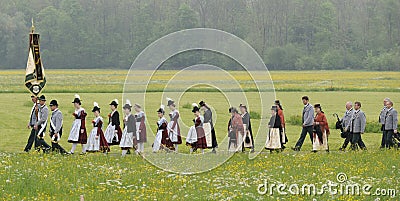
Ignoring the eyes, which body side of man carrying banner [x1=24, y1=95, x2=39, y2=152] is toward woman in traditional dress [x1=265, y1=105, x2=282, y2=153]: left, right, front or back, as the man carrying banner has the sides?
back

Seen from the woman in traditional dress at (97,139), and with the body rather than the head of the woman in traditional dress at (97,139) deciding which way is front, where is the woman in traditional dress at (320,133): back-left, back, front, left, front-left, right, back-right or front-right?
back

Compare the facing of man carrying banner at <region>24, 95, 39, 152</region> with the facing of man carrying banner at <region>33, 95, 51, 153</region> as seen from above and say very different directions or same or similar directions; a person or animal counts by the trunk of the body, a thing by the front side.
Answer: same or similar directions

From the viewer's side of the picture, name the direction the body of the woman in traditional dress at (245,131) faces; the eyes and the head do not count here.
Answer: to the viewer's left

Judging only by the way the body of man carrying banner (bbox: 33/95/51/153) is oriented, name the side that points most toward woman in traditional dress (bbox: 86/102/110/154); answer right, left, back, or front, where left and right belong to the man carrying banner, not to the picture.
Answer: back

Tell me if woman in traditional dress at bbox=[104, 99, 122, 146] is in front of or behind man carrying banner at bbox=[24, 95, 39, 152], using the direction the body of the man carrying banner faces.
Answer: behind

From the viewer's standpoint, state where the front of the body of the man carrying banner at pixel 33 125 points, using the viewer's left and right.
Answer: facing to the left of the viewer

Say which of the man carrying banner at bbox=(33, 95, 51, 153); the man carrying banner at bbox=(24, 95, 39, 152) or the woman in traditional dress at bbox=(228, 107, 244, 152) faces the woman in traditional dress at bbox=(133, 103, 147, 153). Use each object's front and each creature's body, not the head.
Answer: the woman in traditional dress at bbox=(228, 107, 244, 152)

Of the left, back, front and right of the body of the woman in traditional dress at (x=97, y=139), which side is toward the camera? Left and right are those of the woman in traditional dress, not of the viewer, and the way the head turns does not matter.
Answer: left

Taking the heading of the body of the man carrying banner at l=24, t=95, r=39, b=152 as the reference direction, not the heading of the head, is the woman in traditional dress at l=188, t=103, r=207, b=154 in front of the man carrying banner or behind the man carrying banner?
behind

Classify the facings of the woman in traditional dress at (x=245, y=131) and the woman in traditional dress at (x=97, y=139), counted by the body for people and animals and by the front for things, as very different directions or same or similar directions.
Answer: same or similar directions

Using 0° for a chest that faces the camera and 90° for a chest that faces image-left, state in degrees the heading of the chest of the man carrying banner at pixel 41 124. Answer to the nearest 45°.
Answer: approximately 90°

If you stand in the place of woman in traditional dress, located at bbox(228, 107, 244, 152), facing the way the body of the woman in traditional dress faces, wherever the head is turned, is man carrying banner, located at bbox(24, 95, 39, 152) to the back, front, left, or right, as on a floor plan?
front

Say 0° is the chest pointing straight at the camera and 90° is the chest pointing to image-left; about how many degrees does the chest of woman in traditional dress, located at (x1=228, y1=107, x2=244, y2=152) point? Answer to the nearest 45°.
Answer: approximately 90°

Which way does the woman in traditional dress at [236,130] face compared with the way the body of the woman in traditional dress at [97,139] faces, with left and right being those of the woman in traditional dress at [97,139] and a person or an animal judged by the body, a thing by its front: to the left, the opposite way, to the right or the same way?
the same way

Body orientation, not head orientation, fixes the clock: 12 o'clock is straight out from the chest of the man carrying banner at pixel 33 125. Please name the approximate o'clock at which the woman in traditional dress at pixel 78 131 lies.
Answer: The woman in traditional dress is roughly at 7 o'clock from the man carrying banner.

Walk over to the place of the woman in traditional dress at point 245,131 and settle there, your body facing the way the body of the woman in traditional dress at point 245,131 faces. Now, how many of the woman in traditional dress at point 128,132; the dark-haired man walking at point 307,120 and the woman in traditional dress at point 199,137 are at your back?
1

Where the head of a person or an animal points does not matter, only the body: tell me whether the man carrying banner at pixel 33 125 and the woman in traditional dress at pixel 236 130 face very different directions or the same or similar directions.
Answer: same or similar directions

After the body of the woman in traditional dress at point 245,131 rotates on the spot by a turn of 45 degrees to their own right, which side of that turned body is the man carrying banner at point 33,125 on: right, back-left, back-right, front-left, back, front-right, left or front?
front-left
